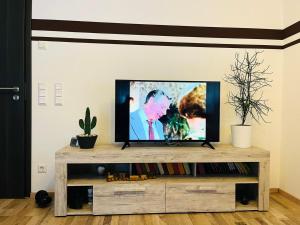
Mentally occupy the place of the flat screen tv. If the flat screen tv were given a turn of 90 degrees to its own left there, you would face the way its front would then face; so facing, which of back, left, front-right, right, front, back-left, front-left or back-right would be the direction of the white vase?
front

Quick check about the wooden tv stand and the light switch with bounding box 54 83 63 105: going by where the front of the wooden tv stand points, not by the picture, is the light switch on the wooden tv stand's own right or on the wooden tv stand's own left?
on the wooden tv stand's own right

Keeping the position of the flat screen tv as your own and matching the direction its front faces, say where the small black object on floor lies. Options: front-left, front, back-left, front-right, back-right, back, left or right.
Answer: right

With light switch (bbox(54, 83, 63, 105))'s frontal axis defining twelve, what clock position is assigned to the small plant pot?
The small plant pot is roughly at 11 o'clock from the light switch.

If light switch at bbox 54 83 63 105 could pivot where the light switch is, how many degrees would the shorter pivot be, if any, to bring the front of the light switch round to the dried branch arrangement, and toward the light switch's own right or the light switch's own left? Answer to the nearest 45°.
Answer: approximately 90° to the light switch's own left

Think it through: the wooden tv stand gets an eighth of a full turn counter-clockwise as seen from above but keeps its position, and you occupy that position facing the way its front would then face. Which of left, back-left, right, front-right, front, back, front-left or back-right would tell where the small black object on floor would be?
back-right

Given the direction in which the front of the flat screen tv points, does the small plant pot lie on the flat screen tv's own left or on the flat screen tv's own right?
on the flat screen tv's own right

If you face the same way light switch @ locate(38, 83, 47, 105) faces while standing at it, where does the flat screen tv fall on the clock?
The flat screen tv is roughly at 10 o'clock from the light switch.

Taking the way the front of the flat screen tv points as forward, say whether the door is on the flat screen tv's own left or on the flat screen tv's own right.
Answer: on the flat screen tv's own right

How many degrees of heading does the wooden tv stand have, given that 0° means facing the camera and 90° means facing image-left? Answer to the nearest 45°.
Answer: approximately 0°
